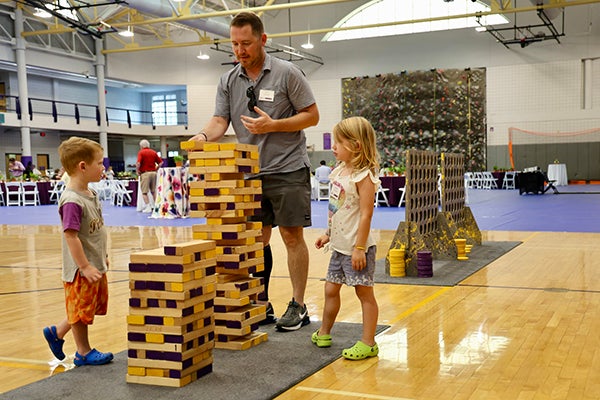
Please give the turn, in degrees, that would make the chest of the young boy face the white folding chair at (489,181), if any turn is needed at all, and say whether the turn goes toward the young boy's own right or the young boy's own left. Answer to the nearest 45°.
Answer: approximately 45° to the young boy's own left

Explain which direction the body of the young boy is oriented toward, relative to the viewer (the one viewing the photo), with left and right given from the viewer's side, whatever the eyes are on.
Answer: facing to the right of the viewer

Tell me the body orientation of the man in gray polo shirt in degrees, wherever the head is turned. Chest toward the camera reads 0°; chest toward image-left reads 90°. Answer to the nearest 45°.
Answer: approximately 45°

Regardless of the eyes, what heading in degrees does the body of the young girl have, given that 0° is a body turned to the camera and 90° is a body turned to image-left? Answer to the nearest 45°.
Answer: approximately 45°

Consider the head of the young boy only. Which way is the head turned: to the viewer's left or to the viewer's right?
to the viewer's right

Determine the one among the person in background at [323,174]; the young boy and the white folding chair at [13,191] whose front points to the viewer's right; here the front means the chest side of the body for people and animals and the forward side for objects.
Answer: the young boy
